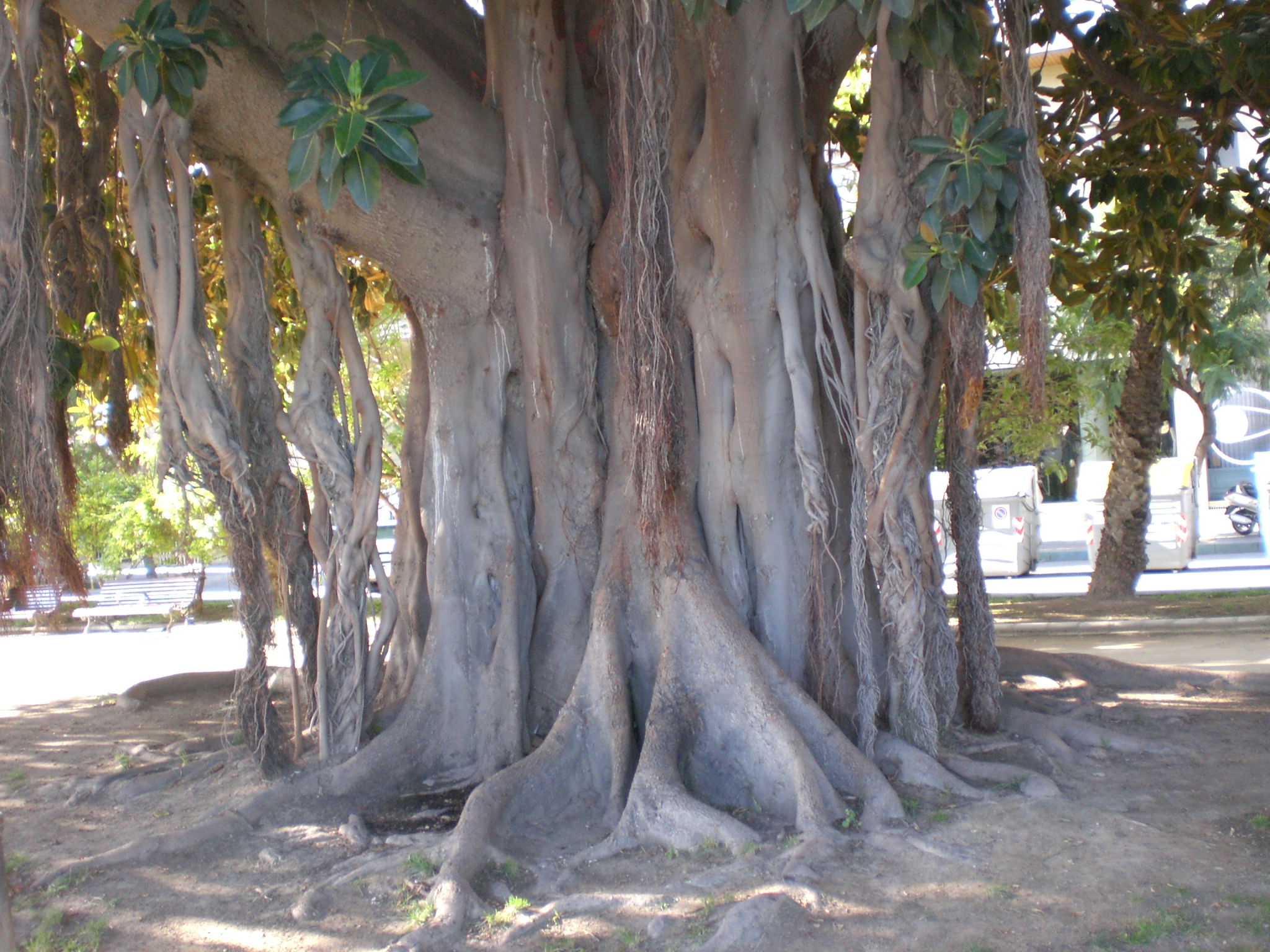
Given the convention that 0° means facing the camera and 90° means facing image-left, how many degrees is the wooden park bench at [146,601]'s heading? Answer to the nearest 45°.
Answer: approximately 45°

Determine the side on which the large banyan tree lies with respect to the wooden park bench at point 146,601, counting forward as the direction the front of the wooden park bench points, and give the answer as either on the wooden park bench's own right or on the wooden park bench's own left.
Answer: on the wooden park bench's own left

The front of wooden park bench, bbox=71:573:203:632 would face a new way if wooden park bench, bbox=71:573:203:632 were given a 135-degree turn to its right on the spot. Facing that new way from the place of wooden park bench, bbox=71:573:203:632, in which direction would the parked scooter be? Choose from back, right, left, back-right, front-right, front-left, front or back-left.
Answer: right
